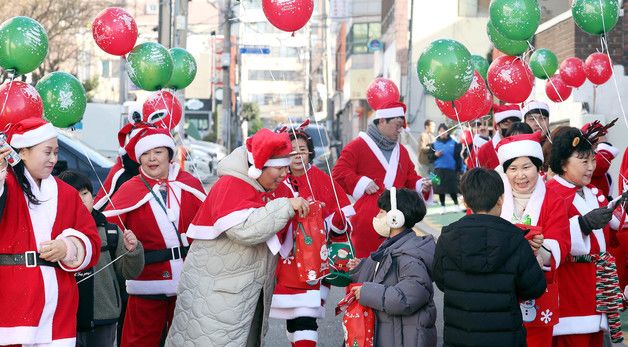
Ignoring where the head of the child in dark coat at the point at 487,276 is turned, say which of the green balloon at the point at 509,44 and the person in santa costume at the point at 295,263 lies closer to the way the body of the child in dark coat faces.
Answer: the green balloon

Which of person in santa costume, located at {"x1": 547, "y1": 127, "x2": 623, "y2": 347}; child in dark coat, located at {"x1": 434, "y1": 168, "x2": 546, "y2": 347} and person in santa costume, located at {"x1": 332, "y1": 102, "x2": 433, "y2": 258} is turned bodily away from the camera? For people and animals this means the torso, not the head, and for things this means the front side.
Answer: the child in dark coat

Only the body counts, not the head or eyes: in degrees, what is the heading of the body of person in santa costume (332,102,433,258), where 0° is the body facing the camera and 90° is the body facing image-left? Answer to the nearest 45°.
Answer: approximately 315°

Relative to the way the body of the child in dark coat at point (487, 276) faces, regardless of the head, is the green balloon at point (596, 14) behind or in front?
in front

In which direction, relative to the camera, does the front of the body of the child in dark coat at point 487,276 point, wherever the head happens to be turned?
away from the camera

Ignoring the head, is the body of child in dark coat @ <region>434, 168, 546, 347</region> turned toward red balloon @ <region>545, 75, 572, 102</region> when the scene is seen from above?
yes

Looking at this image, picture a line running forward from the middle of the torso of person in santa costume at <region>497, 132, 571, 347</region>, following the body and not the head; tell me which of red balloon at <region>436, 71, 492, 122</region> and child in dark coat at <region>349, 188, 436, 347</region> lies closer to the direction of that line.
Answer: the child in dark coat

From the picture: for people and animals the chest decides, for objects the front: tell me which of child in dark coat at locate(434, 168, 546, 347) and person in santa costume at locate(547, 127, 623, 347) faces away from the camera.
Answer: the child in dark coat
